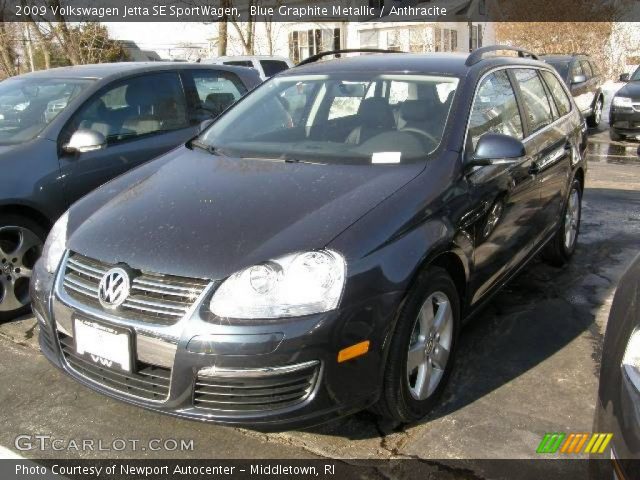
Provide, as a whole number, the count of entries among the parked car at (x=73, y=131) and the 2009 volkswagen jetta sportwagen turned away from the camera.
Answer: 0

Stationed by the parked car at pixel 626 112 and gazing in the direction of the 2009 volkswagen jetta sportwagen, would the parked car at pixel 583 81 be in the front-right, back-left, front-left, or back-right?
back-right

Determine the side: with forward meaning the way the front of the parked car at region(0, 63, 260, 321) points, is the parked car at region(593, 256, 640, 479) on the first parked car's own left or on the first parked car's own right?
on the first parked car's own left

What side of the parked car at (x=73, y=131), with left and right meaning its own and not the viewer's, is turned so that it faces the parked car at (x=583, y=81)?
back

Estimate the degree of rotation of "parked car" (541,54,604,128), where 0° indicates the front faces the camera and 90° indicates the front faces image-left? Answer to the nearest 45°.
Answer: approximately 45°

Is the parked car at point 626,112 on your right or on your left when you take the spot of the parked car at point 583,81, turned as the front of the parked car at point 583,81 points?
on your left
